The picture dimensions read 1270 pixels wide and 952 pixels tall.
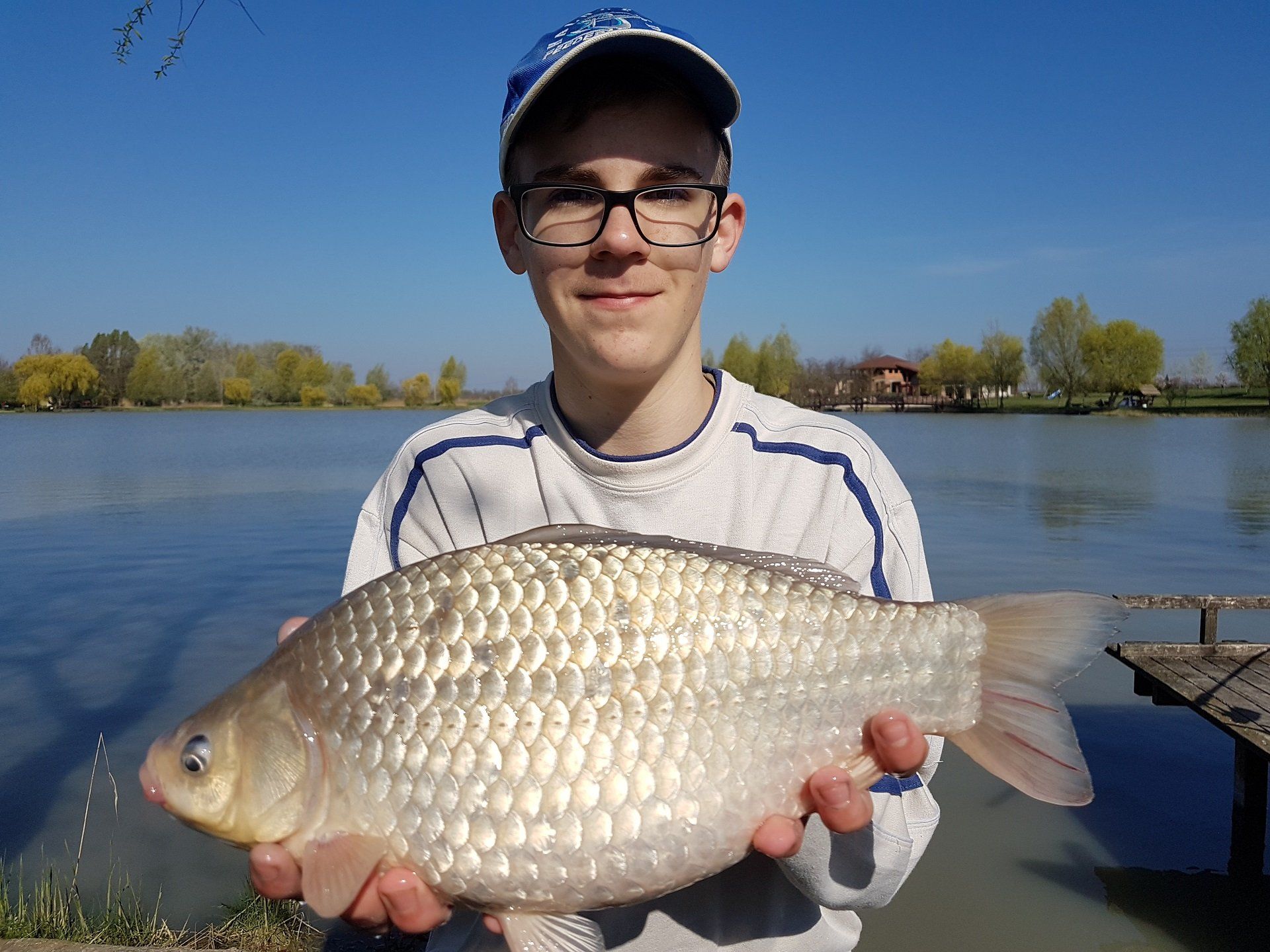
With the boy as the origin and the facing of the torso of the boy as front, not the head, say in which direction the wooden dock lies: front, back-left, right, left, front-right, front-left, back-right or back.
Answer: back-left

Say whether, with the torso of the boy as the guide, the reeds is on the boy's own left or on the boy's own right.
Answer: on the boy's own right

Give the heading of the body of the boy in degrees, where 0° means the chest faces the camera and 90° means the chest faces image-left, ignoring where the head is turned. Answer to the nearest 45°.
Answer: approximately 0°
